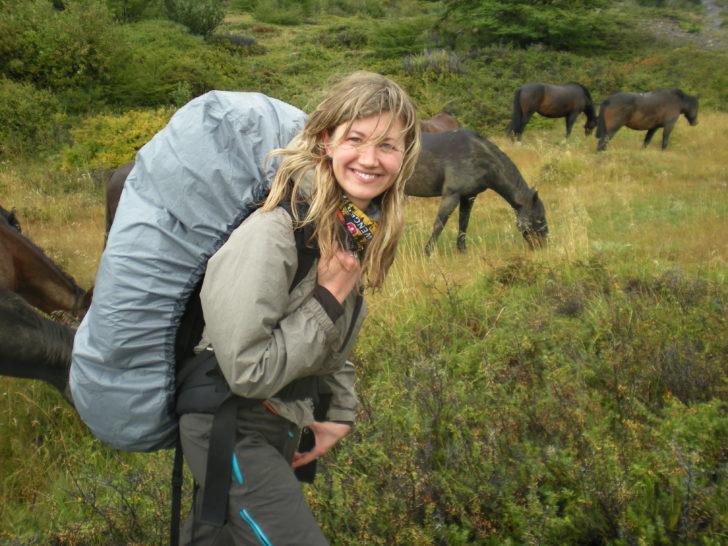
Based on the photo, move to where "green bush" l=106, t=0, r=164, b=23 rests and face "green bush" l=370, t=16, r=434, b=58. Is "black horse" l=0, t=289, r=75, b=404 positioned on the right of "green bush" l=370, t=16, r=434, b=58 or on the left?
right

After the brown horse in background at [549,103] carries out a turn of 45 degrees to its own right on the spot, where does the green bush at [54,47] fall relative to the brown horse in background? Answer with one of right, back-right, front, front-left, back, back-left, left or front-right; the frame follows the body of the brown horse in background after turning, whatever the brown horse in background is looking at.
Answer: back-right

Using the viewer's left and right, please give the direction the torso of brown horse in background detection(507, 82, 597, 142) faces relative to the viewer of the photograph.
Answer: facing to the right of the viewer

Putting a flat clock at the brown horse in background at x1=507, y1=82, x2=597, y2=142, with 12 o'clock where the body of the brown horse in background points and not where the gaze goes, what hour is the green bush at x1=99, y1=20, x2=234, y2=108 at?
The green bush is roughly at 6 o'clock from the brown horse in background.

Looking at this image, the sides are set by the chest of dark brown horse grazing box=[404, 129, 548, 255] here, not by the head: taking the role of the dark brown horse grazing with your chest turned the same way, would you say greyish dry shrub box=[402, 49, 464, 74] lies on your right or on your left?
on your left

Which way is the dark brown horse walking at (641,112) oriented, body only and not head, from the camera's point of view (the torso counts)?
to the viewer's right

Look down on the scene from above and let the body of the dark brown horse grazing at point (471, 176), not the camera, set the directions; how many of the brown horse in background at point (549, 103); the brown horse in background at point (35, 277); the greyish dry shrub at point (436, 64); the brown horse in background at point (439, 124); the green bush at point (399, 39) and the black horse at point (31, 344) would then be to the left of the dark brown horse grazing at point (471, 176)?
4

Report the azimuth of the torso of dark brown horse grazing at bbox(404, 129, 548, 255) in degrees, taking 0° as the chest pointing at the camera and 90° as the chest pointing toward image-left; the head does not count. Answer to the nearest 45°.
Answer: approximately 270°

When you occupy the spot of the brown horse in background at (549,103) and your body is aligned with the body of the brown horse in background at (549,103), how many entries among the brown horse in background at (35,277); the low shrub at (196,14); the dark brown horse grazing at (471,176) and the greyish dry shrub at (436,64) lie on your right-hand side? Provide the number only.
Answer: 2

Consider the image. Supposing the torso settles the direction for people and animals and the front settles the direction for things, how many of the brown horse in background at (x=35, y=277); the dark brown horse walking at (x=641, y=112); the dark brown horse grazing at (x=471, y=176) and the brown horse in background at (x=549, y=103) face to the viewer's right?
4

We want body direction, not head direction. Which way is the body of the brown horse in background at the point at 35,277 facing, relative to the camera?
to the viewer's right

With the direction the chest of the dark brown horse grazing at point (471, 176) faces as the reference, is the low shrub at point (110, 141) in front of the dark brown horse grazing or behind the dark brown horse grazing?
behind

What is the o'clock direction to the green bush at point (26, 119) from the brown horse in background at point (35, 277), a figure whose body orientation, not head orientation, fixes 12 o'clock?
The green bush is roughly at 9 o'clock from the brown horse in background.

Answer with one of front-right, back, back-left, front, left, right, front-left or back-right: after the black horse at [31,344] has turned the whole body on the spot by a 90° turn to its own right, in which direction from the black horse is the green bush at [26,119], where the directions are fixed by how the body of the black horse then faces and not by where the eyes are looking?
back
